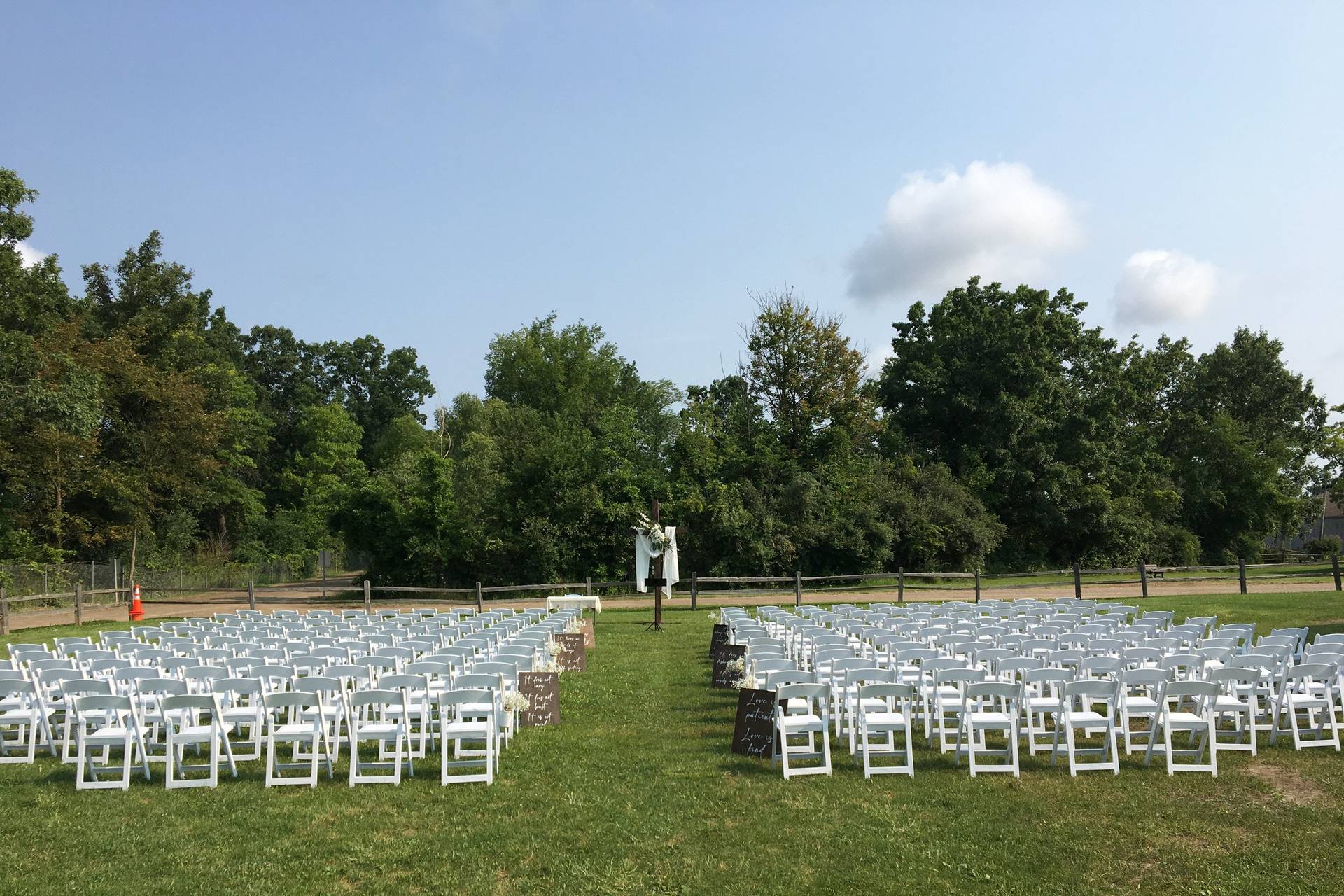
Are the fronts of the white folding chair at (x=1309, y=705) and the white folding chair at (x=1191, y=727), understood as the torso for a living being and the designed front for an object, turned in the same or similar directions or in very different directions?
same or similar directions

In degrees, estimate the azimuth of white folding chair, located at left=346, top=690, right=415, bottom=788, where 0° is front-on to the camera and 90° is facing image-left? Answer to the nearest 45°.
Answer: approximately 180°

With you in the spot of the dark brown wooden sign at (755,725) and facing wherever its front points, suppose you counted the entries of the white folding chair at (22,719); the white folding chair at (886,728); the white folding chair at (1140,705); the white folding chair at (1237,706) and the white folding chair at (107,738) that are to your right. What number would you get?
2

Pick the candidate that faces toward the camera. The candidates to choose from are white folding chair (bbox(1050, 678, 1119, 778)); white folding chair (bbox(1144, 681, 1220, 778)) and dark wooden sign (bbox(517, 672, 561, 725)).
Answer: the dark wooden sign

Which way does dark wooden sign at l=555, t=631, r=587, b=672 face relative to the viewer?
toward the camera

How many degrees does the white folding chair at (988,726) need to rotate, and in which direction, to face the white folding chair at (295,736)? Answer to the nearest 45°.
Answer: approximately 90° to its left

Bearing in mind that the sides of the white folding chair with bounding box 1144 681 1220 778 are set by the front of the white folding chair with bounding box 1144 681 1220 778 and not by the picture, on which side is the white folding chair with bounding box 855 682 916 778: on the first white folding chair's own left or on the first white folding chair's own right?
on the first white folding chair's own left

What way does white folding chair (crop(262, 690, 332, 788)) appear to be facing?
away from the camera

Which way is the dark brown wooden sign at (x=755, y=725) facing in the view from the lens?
facing the viewer

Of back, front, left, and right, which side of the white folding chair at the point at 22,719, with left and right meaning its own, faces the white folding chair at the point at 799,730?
right

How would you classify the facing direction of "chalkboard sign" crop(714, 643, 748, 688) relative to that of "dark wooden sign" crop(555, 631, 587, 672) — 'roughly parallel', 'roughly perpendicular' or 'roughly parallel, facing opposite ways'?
roughly parallel

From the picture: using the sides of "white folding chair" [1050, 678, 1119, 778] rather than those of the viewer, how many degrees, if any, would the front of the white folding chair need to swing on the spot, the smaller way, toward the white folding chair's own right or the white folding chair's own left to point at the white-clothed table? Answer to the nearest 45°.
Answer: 0° — it already faces it

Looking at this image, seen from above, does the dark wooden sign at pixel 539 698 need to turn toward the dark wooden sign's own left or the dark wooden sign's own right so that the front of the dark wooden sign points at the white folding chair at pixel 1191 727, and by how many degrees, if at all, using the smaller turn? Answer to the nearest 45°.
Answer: approximately 45° to the dark wooden sign's own left

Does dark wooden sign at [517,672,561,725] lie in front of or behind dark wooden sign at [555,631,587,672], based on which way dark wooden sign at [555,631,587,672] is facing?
in front

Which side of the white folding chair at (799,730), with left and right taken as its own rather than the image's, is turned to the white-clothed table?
front

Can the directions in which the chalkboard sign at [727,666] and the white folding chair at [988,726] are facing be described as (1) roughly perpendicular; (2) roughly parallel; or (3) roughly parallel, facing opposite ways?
roughly parallel, facing opposite ways

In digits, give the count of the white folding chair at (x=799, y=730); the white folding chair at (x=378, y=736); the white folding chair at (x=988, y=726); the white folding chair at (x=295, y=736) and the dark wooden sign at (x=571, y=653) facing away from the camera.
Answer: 4

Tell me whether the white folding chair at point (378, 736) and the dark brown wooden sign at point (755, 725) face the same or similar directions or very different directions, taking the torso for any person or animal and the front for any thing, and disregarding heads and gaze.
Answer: very different directions

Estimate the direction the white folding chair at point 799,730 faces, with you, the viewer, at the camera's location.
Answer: facing away from the viewer

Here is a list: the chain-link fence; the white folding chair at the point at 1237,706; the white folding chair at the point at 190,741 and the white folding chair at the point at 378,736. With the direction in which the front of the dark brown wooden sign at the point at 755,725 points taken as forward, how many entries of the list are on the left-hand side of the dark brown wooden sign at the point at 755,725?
1
